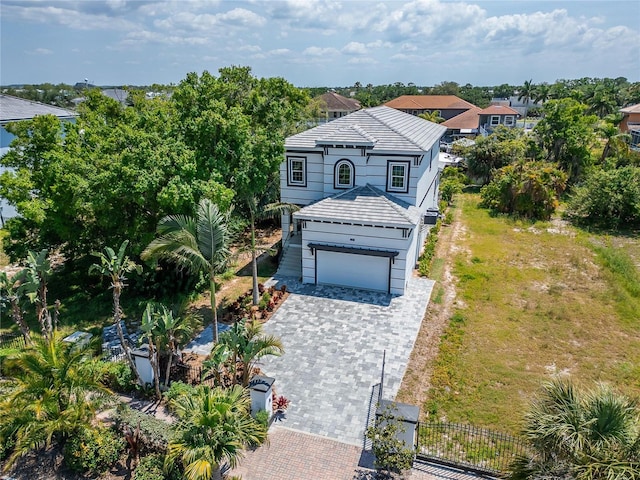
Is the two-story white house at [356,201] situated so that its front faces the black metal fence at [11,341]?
no

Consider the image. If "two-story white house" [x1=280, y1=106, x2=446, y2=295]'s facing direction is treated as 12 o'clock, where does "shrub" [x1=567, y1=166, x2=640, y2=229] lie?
The shrub is roughly at 8 o'clock from the two-story white house.

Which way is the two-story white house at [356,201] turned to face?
toward the camera

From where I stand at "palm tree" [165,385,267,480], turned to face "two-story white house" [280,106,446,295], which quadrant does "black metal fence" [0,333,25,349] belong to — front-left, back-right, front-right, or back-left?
front-left

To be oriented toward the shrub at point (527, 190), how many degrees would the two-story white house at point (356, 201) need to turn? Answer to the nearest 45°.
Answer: approximately 135° to its left

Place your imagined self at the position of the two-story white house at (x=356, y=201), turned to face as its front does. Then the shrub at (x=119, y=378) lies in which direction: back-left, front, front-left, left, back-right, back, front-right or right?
front-right

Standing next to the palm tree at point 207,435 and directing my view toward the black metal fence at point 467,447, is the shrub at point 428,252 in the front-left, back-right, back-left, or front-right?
front-left

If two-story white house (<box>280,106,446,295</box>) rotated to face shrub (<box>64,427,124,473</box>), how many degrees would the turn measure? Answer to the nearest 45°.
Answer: approximately 45° to its right

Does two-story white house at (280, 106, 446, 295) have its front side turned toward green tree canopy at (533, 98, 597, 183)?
no

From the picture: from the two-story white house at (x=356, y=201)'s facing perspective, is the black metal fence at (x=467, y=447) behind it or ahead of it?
ahead

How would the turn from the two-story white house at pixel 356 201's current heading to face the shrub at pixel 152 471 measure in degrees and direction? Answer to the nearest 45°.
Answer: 0° — it already faces it

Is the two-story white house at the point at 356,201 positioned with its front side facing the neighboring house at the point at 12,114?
no

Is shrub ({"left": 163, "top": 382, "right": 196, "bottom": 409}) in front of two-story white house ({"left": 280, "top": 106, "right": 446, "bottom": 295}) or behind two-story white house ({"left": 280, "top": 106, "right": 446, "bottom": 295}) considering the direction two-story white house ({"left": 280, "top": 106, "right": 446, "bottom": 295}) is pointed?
in front
